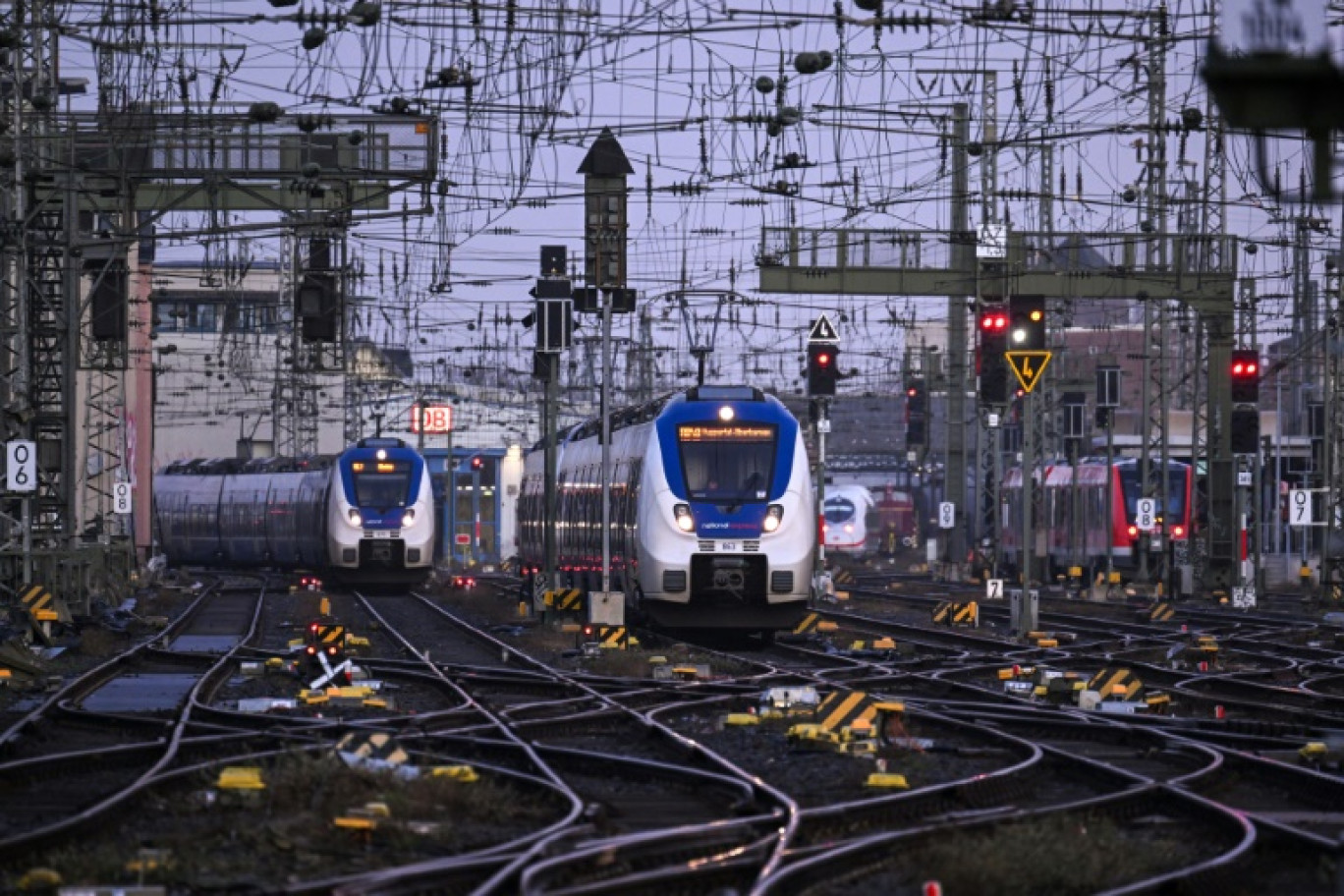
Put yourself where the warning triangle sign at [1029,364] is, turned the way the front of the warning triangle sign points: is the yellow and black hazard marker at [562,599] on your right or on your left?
on your right

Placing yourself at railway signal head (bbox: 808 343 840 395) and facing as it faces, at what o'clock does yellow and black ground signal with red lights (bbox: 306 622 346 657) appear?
The yellow and black ground signal with red lights is roughly at 1 o'clock from the railway signal head.

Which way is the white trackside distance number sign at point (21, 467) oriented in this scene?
toward the camera

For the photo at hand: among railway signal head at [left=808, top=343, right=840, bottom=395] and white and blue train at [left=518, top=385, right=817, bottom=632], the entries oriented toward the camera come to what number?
2

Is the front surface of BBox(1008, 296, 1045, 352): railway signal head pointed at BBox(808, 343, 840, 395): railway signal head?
no

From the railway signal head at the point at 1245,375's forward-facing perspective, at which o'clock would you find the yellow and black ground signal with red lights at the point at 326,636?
The yellow and black ground signal with red lights is roughly at 1 o'clock from the railway signal head.

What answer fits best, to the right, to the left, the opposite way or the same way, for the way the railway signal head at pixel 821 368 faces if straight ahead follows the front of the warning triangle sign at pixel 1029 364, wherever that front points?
the same way

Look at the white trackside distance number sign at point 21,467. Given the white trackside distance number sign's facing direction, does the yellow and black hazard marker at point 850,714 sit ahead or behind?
ahead

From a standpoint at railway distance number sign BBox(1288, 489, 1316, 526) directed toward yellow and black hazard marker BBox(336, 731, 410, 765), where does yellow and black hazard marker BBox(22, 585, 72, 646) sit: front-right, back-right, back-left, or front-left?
front-right

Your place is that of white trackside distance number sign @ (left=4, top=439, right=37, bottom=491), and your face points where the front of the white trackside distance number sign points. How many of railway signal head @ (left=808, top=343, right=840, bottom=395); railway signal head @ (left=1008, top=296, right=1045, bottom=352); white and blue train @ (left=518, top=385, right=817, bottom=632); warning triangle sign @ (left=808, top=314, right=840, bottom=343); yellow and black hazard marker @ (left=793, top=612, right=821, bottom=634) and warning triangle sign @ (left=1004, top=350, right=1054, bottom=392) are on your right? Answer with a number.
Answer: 0

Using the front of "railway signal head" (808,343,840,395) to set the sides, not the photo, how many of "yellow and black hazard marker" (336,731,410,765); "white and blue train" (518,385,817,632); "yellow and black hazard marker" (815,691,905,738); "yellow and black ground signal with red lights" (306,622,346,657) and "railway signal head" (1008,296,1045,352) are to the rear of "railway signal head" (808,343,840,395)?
0

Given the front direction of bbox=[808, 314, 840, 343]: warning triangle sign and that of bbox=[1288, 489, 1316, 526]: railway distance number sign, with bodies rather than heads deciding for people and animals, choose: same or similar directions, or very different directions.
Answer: same or similar directions

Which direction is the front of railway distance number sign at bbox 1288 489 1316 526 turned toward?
toward the camera

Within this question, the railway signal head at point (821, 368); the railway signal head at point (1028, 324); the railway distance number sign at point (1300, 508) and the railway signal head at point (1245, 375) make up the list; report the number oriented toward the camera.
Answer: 4

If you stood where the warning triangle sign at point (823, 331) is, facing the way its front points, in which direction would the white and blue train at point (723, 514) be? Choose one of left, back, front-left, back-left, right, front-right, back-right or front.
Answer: front

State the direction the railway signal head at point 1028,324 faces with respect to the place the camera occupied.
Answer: facing the viewer

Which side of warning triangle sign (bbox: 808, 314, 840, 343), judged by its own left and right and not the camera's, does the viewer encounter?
front

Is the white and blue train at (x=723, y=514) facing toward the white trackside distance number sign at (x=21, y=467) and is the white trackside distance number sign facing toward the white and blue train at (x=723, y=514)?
no
